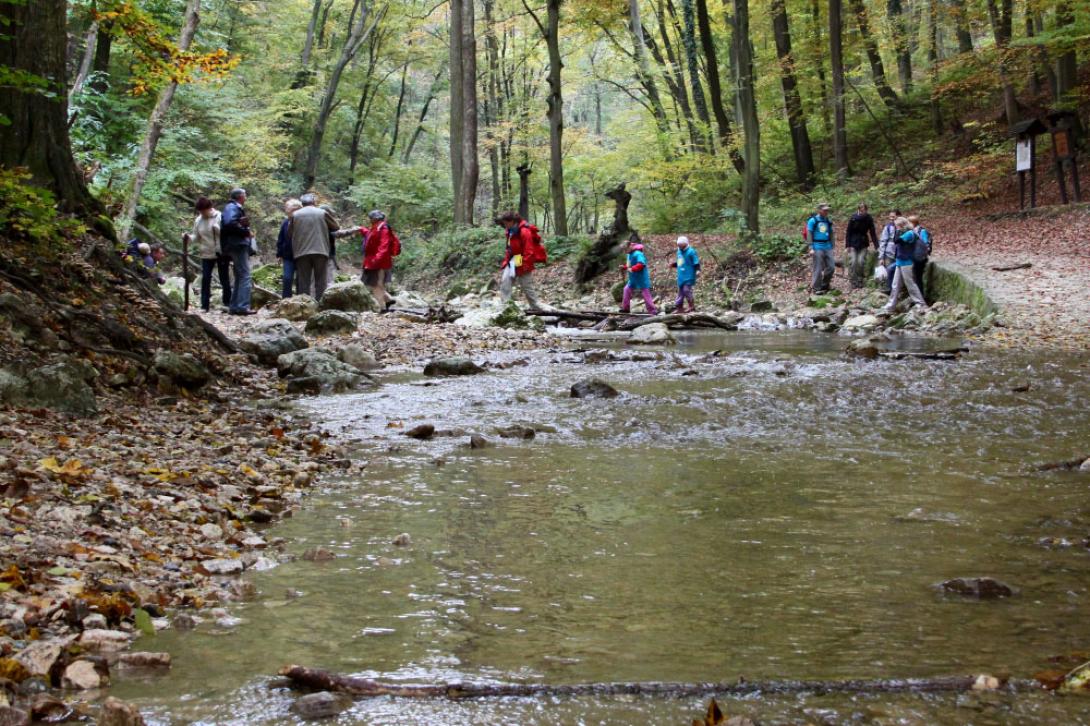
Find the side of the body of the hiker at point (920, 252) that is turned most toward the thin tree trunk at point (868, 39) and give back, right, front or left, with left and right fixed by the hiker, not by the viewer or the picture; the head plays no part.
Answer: right

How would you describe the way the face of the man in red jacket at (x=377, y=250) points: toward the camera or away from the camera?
toward the camera

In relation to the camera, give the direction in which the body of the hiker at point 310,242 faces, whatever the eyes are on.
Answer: away from the camera

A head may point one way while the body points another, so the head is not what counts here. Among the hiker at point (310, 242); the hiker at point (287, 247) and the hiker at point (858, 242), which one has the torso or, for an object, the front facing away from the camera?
the hiker at point (310, 242)

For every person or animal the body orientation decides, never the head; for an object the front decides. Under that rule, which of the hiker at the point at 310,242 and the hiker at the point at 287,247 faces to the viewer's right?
the hiker at the point at 287,247

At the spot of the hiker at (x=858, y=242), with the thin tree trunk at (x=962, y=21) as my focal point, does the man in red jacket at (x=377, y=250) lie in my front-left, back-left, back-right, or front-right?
back-left

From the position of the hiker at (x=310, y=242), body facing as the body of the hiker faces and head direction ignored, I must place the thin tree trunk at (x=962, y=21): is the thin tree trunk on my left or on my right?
on my right

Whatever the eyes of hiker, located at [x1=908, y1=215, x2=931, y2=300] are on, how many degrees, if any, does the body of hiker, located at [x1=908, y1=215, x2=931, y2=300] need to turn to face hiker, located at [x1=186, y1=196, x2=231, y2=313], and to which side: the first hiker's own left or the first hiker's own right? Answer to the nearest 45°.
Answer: approximately 45° to the first hiker's own left

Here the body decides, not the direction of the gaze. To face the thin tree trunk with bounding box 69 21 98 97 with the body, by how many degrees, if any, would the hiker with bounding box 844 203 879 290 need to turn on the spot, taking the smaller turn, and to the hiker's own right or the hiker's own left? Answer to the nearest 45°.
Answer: approximately 90° to the hiker's own right

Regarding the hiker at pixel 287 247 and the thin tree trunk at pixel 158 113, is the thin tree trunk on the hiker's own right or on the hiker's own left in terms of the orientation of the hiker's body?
on the hiker's own left

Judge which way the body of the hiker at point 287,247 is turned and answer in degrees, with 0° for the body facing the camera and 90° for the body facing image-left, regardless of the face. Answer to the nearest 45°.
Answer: approximately 270°

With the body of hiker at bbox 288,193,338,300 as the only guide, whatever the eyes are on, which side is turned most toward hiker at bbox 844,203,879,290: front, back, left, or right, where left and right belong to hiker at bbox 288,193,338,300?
right

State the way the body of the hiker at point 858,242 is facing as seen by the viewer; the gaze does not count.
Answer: toward the camera

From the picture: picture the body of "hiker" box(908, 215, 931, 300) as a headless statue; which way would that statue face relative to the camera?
to the viewer's left
